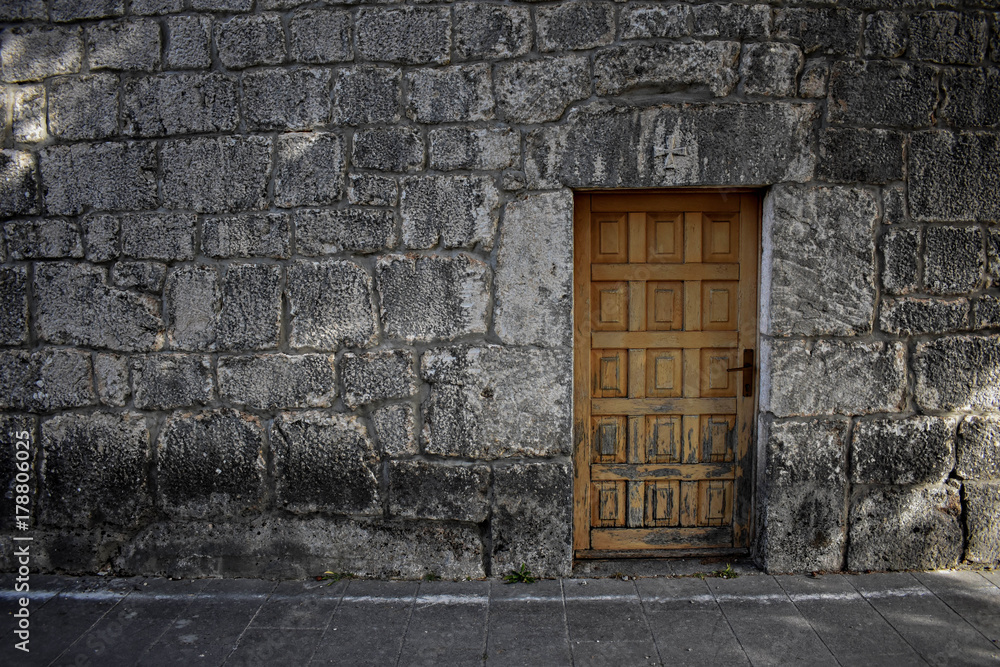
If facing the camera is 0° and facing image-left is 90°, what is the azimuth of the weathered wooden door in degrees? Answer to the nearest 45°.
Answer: approximately 0°
